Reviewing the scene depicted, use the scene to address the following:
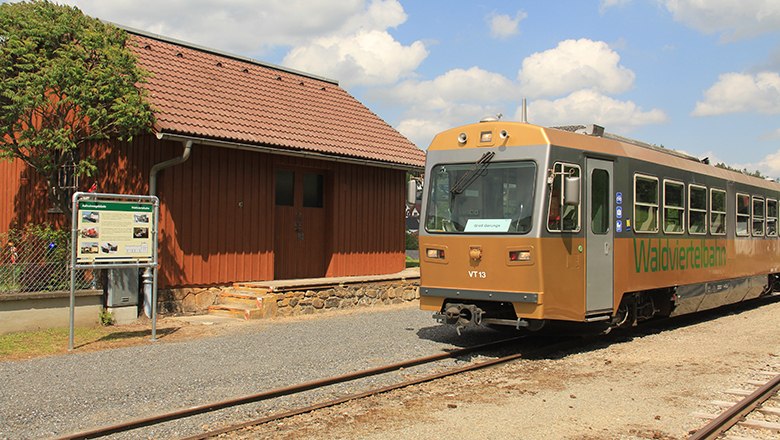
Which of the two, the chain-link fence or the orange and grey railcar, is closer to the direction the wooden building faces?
the orange and grey railcar

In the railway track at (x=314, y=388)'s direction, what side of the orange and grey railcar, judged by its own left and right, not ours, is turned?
front

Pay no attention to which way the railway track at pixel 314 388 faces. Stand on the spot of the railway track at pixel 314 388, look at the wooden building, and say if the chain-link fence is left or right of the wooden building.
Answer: left

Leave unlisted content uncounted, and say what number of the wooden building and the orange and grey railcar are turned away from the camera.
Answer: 0

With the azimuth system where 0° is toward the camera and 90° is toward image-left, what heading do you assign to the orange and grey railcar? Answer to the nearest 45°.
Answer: approximately 45°

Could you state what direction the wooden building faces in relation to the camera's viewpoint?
facing the viewer and to the right of the viewer

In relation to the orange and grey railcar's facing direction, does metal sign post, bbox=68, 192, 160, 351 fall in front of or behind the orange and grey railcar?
in front

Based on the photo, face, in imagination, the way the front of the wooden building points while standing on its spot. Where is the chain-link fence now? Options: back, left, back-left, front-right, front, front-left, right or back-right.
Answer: right

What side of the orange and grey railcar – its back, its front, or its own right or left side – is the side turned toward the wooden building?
right

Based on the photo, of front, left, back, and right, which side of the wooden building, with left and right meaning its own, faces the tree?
right

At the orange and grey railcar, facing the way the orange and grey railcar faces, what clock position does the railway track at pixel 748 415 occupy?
The railway track is roughly at 11 o'clock from the orange and grey railcar.

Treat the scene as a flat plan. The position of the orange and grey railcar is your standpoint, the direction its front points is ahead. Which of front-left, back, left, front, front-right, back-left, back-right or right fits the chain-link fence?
front-right
